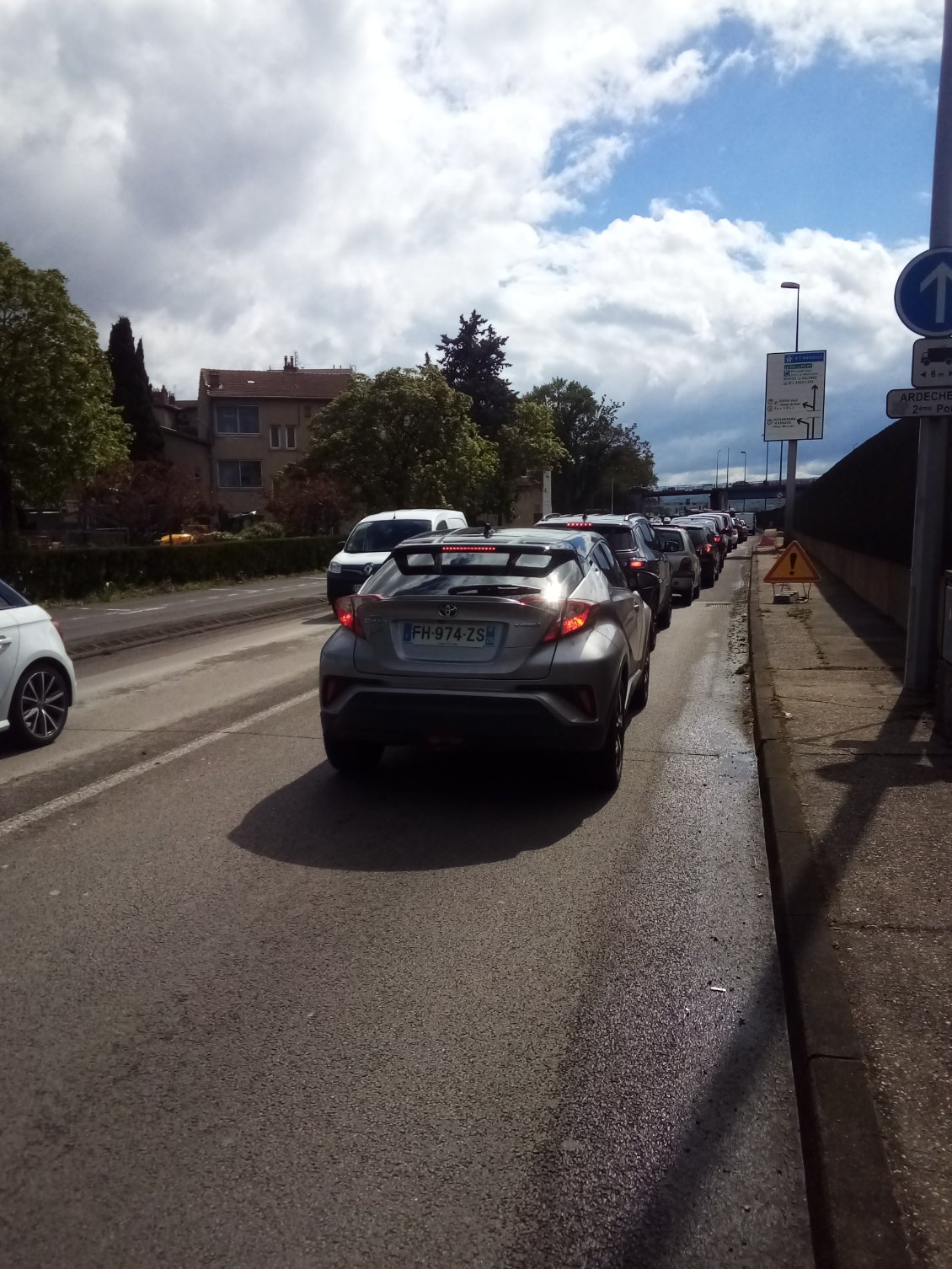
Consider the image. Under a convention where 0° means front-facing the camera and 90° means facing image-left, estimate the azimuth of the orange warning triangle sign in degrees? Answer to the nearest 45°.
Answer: approximately 0°

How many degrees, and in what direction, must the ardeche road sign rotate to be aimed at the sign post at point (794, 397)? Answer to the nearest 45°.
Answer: approximately 180°

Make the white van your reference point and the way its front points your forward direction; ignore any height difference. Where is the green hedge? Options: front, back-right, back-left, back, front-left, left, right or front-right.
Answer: right

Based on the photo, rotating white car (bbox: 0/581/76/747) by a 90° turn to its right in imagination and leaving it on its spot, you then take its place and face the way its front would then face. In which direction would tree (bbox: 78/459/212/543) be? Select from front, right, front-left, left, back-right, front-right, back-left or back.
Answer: front-right

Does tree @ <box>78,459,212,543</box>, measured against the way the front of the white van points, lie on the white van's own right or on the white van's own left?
on the white van's own right

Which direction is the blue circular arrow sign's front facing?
toward the camera

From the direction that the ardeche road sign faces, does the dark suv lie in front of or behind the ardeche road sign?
behind

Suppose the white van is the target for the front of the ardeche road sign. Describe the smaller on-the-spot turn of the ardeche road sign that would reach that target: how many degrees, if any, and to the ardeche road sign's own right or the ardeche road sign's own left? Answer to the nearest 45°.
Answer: approximately 135° to the ardeche road sign's own right

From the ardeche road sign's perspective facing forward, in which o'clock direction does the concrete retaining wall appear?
The concrete retaining wall is roughly at 6 o'clock from the ardeche road sign.

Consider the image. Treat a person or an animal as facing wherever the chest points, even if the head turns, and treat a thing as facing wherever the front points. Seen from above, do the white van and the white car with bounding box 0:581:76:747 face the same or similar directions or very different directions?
same or similar directions

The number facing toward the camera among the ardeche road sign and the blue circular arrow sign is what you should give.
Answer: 2

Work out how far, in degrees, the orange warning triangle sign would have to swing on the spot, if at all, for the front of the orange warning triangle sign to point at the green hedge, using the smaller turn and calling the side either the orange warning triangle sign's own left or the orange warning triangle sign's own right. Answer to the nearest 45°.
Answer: approximately 90° to the orange warning triangle sign's own right
